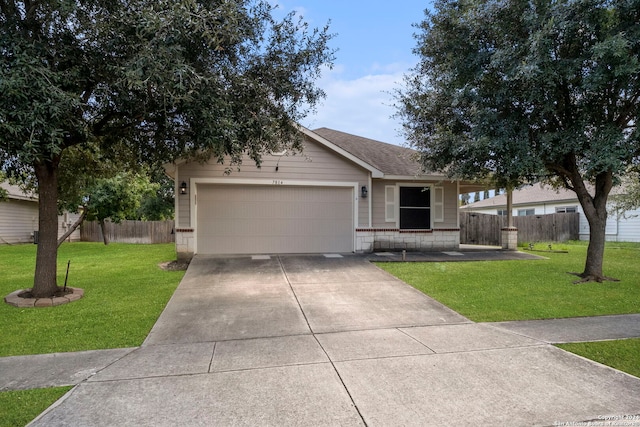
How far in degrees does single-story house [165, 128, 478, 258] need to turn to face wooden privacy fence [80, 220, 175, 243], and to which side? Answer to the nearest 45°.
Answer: approximately 135° to its right

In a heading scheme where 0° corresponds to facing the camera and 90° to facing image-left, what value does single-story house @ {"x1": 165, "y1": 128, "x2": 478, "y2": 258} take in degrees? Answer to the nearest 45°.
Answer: approximately 0°

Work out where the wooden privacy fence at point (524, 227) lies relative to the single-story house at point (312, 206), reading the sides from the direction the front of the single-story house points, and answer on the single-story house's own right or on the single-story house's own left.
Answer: on the single-story house's own left

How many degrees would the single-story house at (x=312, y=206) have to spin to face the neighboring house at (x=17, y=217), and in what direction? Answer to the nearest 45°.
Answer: approximately 135° to its right

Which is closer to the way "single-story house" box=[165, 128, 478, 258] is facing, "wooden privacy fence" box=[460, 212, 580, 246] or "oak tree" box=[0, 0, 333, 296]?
the oak tree

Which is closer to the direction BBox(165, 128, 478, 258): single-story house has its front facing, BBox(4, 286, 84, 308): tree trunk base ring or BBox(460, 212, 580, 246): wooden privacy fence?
the tree trunk base ring

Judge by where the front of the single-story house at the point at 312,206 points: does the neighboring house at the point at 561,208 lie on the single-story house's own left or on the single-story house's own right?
on the single-story house's own left

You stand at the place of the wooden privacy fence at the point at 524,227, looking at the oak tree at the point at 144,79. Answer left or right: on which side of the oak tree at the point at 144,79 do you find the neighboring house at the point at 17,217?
right

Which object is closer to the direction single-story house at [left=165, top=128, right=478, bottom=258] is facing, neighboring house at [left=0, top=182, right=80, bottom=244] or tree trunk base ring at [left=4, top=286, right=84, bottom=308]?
the tree trunk base ring
